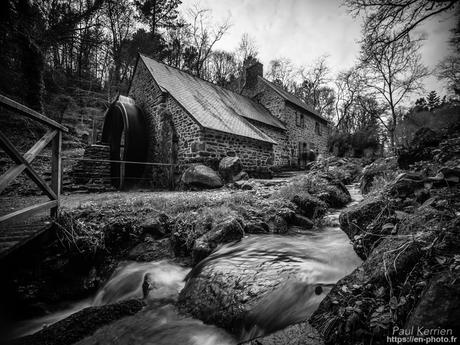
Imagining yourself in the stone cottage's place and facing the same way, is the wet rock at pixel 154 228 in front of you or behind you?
in front

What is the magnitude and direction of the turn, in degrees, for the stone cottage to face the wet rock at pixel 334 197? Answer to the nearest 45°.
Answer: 0° — it already faces it

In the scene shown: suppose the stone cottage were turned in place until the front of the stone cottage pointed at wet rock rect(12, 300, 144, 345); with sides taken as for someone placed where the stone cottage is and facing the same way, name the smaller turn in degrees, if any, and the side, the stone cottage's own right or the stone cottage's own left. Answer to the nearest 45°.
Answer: approximately 45° to the stone cottage's own right

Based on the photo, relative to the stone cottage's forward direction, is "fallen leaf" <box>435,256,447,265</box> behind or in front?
in front

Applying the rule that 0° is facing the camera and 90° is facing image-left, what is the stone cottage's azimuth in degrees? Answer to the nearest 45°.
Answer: approximately 315°

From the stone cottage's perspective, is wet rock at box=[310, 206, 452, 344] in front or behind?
in front

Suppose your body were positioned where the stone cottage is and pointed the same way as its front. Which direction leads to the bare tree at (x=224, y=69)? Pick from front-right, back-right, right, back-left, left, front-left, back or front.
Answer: back-left

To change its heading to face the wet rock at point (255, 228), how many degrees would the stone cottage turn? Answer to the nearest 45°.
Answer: approximately 45° to its right

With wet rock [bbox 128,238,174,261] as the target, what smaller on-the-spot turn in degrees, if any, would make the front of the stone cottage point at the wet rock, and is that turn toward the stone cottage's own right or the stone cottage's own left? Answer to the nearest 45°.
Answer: approximately 45° to the stone cottage's own right
